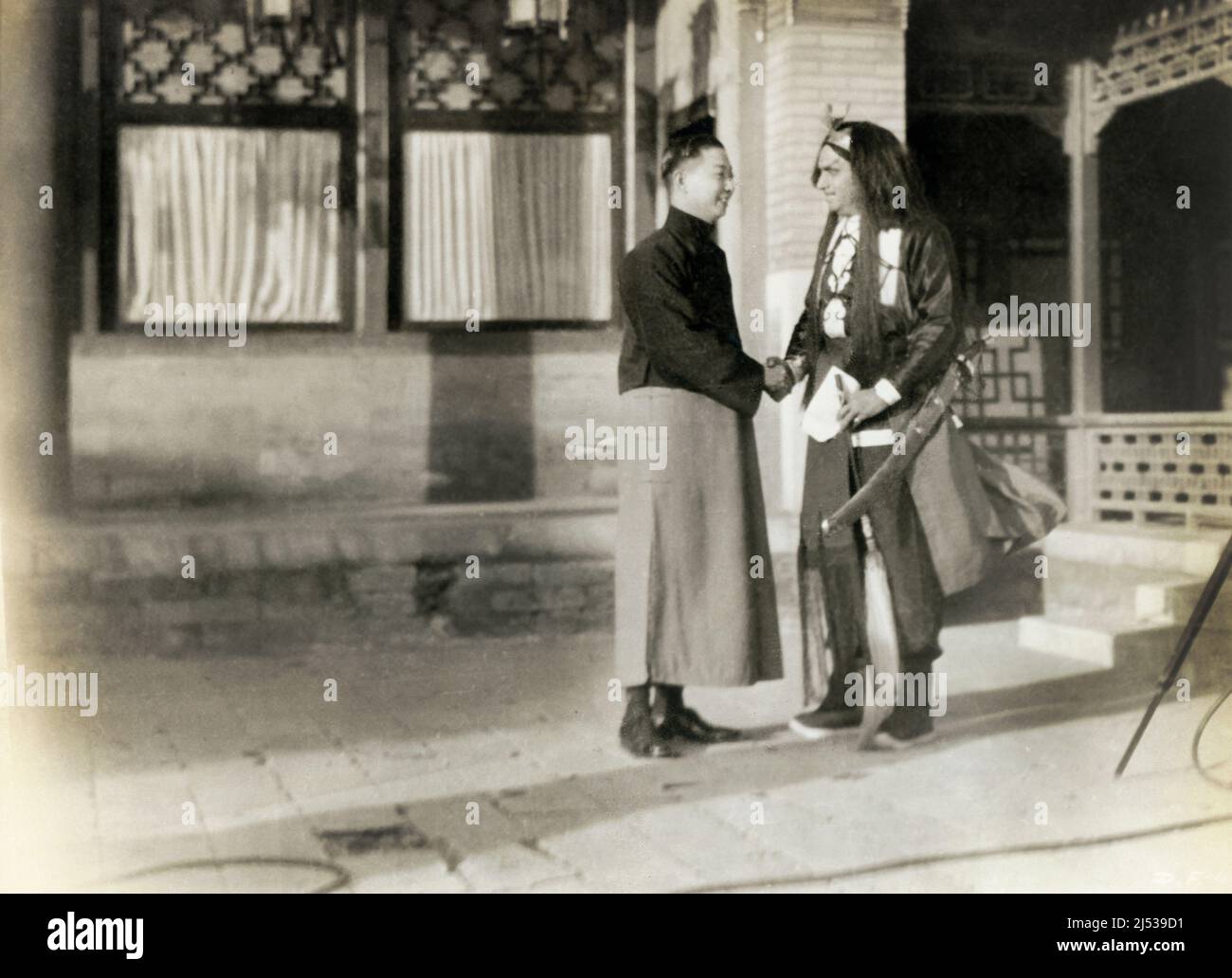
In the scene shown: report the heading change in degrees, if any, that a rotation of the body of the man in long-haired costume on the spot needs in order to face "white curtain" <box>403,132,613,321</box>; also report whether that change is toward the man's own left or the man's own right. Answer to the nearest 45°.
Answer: approximately 90° to the man's own right

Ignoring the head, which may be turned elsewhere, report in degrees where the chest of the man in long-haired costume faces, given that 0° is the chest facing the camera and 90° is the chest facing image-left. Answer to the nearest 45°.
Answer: approximately 45°

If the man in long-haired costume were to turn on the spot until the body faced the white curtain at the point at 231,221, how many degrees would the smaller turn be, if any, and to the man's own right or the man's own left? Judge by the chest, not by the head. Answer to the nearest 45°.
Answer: approximately 90° to the man's own right

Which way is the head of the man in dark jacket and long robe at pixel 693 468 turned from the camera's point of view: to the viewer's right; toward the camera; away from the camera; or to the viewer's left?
to the viewer's right

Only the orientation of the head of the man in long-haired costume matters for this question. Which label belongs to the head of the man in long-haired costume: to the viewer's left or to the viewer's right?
to the viewer's left
